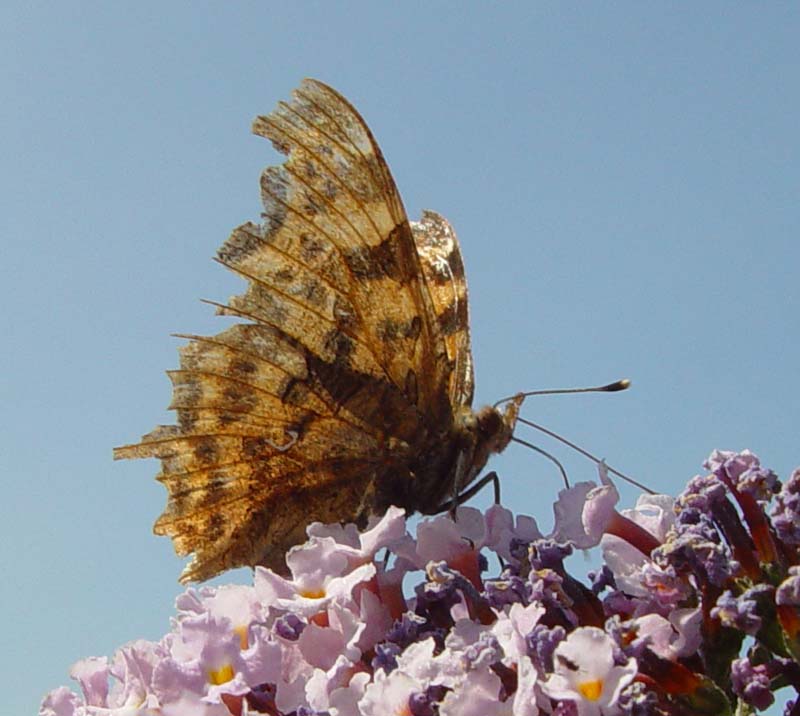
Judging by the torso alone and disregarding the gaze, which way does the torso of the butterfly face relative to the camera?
to the viewer's right
